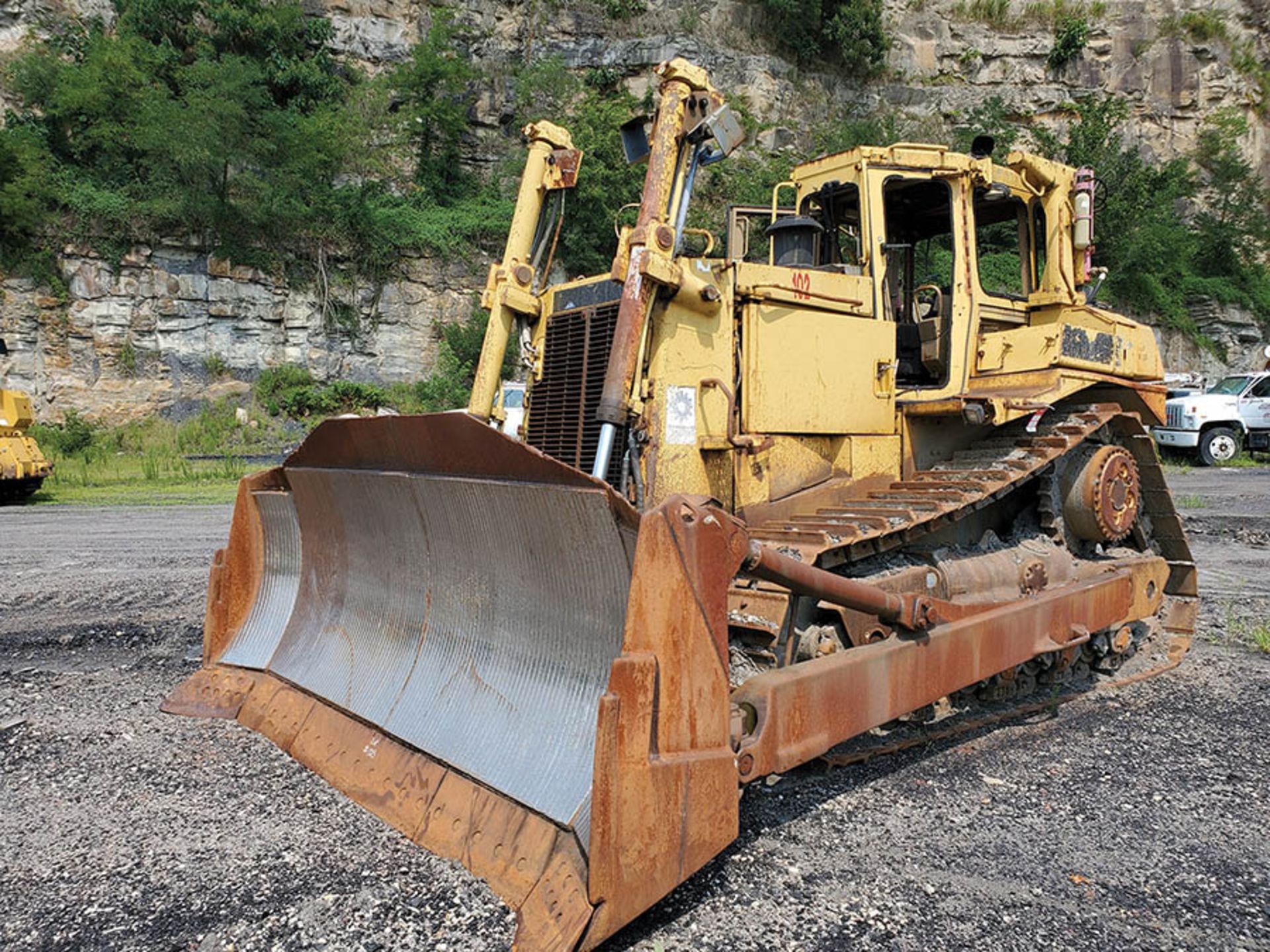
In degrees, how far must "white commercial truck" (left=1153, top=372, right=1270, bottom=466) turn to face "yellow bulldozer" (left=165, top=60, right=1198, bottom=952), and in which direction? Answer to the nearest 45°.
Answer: approximately 45° to its left

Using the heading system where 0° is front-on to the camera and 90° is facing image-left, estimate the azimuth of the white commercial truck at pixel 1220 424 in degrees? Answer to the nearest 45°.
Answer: approximately 45°

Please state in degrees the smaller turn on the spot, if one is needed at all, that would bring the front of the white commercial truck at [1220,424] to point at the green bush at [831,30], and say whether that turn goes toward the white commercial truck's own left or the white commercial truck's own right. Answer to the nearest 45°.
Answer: approximately 90° to the white commercial truck's own right

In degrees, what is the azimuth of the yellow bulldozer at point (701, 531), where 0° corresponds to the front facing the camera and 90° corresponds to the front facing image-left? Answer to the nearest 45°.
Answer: approximately 45°

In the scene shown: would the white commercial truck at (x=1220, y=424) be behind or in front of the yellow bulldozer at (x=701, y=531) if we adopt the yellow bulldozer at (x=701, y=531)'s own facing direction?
behind

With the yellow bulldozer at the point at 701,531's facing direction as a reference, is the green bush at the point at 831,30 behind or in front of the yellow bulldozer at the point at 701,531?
behind

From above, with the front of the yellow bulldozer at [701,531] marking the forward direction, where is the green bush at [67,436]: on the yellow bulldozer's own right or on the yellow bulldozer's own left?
on the yellow bulldozer's own right
